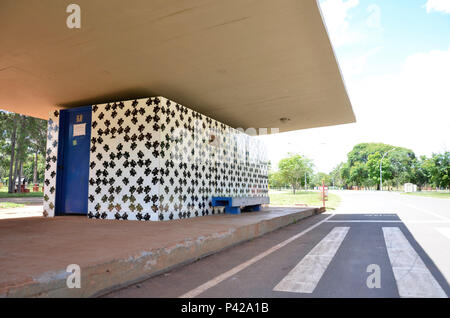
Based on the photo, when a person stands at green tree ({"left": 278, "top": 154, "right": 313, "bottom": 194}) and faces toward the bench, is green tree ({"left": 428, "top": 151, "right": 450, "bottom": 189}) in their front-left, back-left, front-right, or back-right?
back-left

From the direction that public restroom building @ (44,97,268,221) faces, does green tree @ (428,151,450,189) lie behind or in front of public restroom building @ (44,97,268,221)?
behind

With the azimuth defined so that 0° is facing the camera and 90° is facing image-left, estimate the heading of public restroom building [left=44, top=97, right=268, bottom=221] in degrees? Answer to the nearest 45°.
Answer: approximately 45°

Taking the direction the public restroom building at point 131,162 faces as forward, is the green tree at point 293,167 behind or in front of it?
behind

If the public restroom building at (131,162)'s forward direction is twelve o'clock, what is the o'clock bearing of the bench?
The bench is roughly at 7 o'clock from the public restroom building.

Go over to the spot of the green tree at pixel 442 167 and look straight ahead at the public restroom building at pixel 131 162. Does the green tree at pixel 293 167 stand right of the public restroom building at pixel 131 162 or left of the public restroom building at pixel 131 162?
right
